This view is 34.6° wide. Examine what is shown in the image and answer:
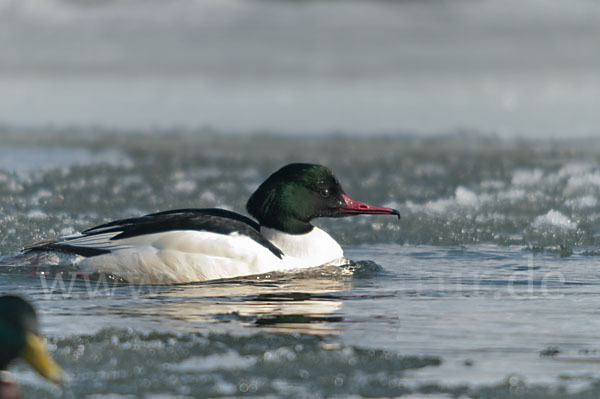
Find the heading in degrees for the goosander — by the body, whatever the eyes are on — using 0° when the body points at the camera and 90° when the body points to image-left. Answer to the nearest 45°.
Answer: approximately 270°
